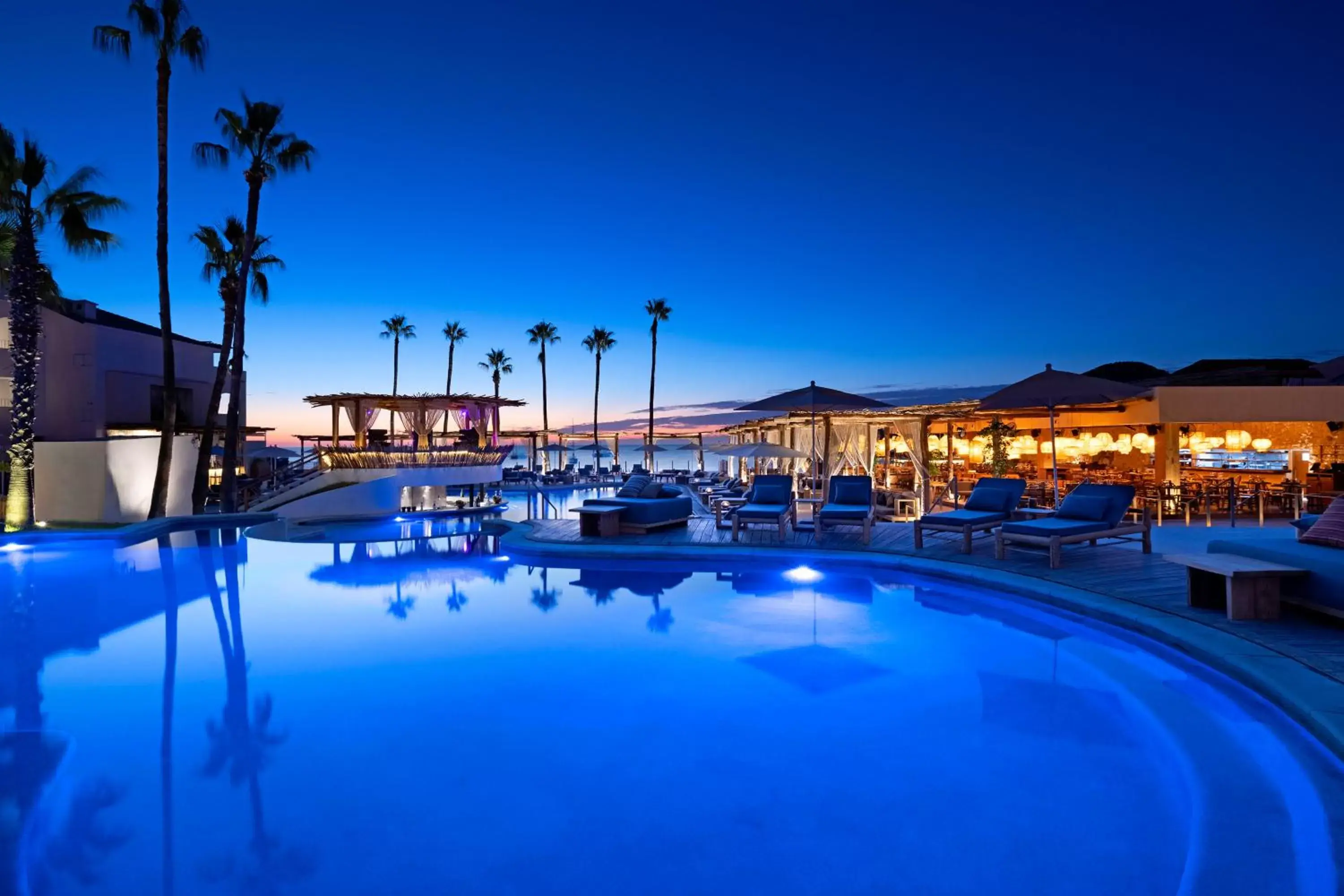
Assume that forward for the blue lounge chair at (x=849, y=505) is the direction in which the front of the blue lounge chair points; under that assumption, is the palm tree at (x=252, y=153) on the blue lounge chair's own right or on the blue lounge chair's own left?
on the blue lounge chair's own right

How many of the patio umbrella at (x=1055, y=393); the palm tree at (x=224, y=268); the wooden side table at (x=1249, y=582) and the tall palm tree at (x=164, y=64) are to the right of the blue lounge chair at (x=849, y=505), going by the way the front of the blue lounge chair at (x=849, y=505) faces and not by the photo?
2

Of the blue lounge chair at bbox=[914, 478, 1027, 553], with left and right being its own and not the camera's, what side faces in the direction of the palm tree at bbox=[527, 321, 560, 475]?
right

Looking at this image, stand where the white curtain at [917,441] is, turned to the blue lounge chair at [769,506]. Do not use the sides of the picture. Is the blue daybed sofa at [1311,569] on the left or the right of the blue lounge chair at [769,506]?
left

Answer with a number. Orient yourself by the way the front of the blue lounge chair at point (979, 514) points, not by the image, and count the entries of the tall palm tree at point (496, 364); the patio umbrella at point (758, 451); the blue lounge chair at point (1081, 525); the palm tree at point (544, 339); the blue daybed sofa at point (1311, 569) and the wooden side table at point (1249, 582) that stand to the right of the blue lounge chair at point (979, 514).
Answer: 3

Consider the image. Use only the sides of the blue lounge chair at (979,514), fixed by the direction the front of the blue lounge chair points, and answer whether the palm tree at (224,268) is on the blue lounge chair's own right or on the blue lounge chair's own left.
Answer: on the blue lounge chair's own right

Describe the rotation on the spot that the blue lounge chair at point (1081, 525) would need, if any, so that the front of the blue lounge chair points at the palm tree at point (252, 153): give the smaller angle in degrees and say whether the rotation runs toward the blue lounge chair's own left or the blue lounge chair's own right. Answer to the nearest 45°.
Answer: approximately 45° to the blue lounge chair's own right

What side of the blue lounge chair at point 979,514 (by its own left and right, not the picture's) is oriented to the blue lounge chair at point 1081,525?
left

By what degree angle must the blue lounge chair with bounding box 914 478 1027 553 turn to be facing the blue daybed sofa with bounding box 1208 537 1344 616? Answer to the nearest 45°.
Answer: approximately 90° to its left

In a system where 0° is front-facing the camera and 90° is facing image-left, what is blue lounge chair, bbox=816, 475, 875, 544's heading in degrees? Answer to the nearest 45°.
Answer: approximately 0°

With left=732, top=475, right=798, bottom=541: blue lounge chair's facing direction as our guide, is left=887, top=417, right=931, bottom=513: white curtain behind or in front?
behind
